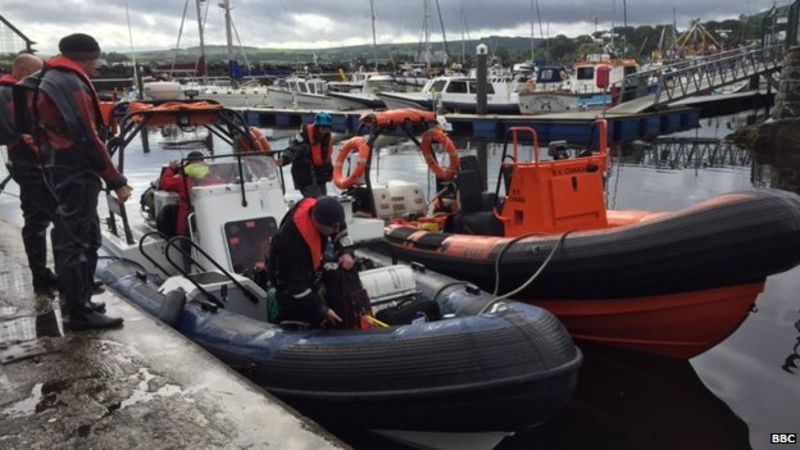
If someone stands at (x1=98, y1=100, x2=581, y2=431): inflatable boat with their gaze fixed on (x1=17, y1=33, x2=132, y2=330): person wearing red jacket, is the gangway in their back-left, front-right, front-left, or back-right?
back-right

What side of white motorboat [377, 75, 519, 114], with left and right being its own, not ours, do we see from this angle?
left

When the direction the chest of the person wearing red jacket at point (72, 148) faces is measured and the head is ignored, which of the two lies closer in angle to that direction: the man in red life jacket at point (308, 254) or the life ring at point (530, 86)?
the man in red life jacket

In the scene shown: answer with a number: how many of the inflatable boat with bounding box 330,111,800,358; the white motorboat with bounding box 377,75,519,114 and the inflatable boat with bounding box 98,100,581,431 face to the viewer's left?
1

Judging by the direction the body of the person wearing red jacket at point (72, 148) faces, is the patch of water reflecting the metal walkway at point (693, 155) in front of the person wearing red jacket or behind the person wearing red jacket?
in front

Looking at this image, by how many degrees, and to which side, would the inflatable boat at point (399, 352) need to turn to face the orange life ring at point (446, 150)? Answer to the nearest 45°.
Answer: approximately 135° to its left

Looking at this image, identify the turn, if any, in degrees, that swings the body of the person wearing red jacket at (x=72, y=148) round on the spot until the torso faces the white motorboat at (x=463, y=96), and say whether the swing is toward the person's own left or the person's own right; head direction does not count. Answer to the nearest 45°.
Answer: approximately 45° to the person's own left

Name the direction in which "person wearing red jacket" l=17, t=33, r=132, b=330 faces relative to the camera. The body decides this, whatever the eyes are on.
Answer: to the viewer's right

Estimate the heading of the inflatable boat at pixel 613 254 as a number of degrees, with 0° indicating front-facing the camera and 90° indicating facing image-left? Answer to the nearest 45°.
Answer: approximately 315°

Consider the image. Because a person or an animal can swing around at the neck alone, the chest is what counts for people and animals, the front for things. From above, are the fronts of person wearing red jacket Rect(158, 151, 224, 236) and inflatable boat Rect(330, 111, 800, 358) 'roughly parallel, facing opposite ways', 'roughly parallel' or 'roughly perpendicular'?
roughly perpendicular

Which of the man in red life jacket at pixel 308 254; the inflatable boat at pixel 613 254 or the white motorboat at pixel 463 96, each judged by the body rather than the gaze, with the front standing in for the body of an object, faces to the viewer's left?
the white motorboat

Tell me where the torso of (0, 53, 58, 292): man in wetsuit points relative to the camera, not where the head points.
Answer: to the viewer's right

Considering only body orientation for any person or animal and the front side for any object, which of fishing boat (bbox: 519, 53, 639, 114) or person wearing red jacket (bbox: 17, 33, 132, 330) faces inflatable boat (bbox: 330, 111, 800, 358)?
the person wearing red jacket

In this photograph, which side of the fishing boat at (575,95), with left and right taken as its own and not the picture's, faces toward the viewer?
left
